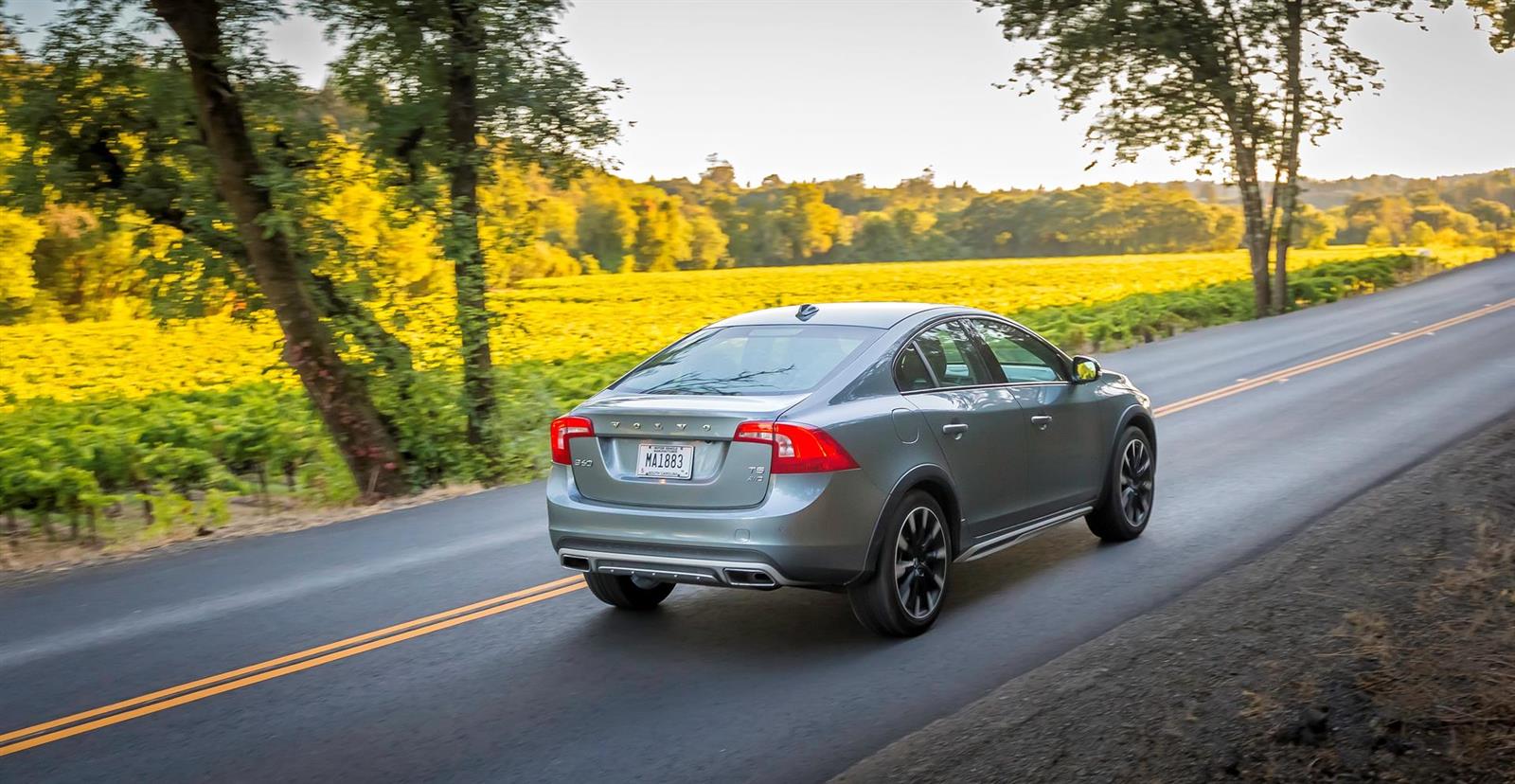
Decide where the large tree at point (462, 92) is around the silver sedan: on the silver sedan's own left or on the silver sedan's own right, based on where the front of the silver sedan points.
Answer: on the silver sedan's own left

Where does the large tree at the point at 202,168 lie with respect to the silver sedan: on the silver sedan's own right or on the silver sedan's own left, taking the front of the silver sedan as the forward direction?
on the silver sedan's own left

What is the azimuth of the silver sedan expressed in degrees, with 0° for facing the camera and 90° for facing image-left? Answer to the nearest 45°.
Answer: approximately 225°
